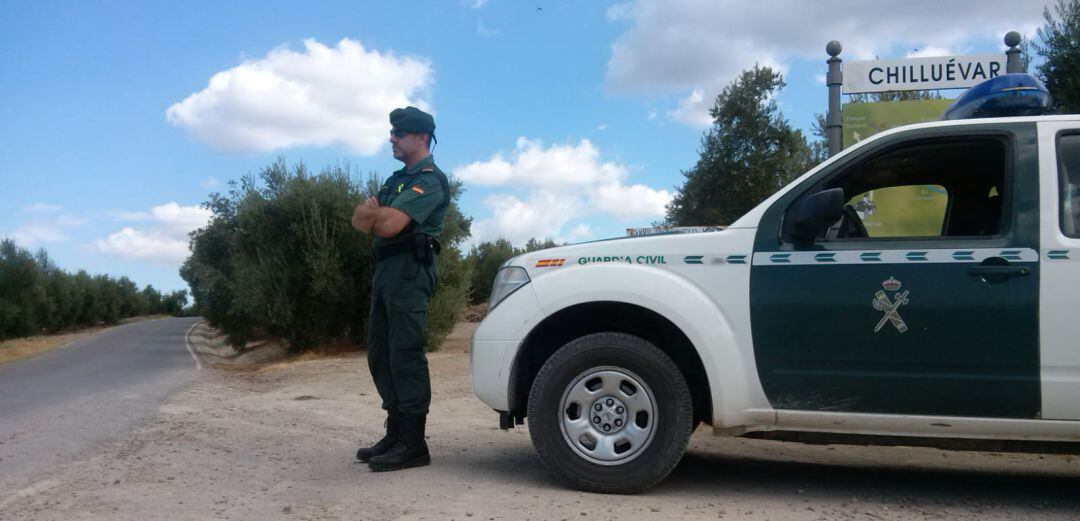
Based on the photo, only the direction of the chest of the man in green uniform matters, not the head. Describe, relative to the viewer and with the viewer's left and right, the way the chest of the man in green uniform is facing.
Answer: facing to the left of the viewer

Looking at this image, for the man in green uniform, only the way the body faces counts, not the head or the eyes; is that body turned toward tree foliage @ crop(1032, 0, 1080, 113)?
no

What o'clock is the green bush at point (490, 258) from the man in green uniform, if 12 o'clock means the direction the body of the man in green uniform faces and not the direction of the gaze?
The green bush is roughly at 3 o'clock from the man in green uniform.

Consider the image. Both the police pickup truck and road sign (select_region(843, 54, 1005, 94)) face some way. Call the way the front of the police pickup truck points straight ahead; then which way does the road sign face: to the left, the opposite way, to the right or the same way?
to the left

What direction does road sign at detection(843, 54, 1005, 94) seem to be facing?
toward the camera

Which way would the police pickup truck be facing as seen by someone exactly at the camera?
facing to the left of the viewer

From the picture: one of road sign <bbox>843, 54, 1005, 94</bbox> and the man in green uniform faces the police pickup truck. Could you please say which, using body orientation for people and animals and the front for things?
the road sign

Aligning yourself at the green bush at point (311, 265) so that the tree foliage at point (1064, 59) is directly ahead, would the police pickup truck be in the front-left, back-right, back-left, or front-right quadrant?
front-right

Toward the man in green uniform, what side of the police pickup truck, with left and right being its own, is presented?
front

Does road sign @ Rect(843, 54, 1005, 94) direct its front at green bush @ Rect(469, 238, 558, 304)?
no

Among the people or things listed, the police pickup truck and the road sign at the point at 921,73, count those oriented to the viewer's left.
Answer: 1

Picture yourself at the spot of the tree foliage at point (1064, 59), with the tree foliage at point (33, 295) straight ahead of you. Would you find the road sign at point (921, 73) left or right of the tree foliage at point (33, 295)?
left

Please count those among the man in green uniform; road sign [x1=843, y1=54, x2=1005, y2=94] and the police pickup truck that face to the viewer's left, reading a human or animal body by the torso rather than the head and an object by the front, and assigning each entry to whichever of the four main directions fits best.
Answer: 2

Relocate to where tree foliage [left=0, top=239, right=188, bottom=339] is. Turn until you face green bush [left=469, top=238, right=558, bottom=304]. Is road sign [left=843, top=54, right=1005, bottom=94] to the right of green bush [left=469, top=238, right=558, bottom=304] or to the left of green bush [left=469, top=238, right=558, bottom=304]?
right

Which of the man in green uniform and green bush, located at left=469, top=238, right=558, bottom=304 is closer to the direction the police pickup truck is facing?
the man in green uniform

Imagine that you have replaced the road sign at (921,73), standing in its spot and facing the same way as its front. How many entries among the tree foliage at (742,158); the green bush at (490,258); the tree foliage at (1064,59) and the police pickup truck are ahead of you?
1

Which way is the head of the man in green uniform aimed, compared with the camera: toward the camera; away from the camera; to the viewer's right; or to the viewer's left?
to the viewer's left

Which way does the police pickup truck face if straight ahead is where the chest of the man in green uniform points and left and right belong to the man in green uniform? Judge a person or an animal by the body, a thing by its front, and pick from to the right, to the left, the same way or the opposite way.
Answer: the same way
